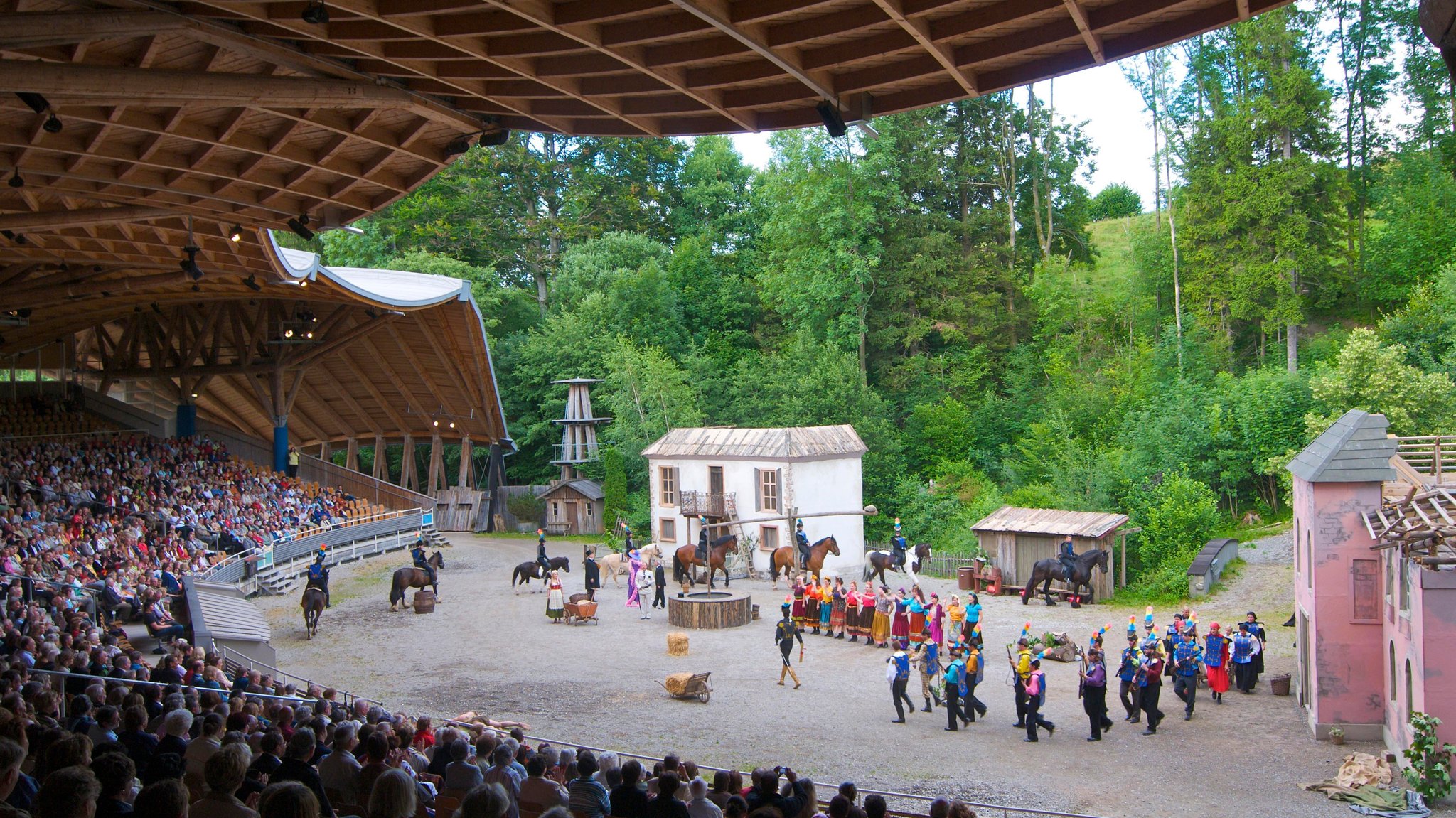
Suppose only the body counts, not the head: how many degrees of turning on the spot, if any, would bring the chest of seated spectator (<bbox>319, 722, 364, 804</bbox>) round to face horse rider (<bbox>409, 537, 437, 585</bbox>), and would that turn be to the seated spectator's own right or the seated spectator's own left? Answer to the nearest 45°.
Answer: approximately 45° to the seated spectator's own left

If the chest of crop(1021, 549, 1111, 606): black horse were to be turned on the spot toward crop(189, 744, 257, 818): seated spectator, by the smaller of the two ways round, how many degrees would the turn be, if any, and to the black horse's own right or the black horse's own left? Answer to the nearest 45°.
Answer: approximately 90° to the black horse's own right

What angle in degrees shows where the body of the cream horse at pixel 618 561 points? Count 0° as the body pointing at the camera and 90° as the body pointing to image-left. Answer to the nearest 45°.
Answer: approximately 270°

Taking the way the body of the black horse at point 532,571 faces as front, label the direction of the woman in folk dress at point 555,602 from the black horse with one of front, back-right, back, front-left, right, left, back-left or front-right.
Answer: right

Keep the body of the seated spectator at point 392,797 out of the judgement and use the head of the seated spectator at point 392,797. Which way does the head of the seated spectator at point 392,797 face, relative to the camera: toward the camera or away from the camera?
away from the camera

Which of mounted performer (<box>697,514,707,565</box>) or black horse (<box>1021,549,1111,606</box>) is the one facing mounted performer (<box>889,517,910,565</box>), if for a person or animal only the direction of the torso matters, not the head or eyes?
mounted performer (<box>697,514,707,565</box>)

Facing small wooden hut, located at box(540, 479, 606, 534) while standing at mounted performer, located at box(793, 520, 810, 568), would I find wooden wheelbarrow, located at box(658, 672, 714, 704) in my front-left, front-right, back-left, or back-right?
back-left

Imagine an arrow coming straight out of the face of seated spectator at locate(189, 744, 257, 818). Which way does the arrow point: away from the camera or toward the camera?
away from the camera

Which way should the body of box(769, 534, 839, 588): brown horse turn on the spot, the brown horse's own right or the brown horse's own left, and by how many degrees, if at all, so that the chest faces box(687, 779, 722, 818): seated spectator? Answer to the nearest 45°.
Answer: approximately 90° to the brown horse's own right

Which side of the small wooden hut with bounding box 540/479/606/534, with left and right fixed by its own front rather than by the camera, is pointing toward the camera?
front

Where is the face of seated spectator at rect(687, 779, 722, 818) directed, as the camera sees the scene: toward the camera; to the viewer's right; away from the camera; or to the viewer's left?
away from the camera

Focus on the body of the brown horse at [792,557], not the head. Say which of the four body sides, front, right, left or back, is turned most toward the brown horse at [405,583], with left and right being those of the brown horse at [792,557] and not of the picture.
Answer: back

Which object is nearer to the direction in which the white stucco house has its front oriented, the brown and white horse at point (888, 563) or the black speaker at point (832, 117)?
the black speaker
